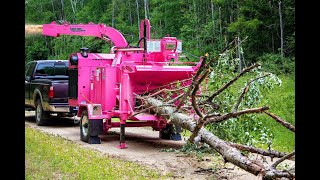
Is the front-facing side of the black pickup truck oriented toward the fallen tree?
no
